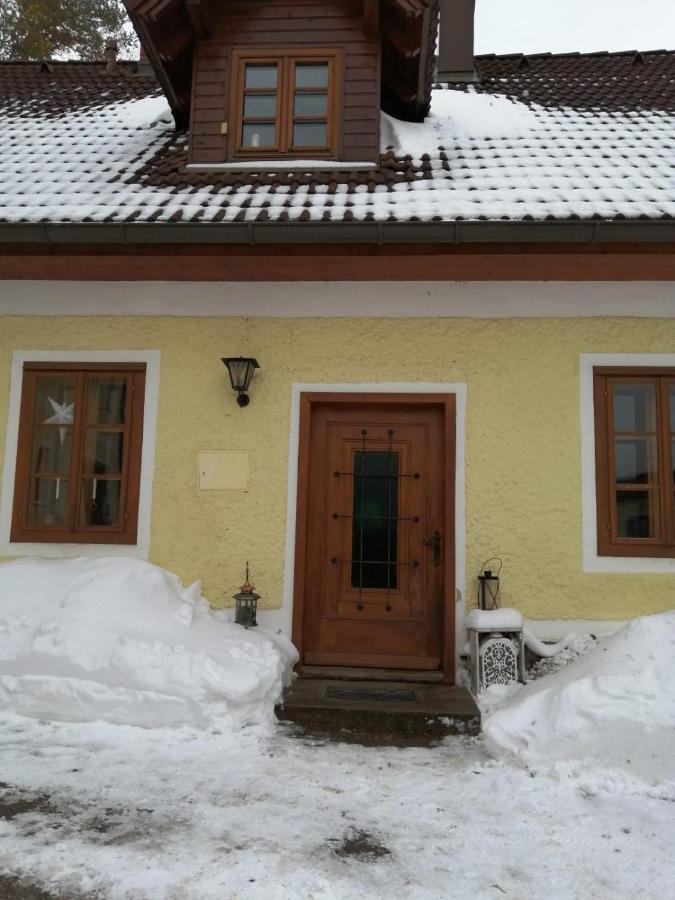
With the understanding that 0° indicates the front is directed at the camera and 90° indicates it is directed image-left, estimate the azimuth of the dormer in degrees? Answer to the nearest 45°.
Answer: approximately 0°

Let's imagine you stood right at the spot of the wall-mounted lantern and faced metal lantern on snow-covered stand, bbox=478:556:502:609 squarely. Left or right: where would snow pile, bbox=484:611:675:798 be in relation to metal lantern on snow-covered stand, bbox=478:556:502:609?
right
